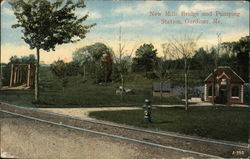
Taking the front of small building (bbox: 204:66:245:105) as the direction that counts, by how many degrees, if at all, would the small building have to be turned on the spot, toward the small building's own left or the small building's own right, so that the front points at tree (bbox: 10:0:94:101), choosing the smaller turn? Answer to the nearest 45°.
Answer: approximately 90° to the small building's own right

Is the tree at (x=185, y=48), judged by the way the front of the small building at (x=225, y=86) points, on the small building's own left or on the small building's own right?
on the small building's own right

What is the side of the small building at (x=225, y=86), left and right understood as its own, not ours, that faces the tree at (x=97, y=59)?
right

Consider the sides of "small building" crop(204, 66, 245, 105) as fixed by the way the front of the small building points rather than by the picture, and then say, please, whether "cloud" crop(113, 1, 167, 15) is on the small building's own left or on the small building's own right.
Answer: on the small building's own right

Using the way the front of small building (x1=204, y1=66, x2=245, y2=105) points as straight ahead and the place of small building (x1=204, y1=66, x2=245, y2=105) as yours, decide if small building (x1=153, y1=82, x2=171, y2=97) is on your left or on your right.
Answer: on your right

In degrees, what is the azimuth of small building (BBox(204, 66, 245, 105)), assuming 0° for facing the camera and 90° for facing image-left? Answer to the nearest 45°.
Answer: approximately 0°
